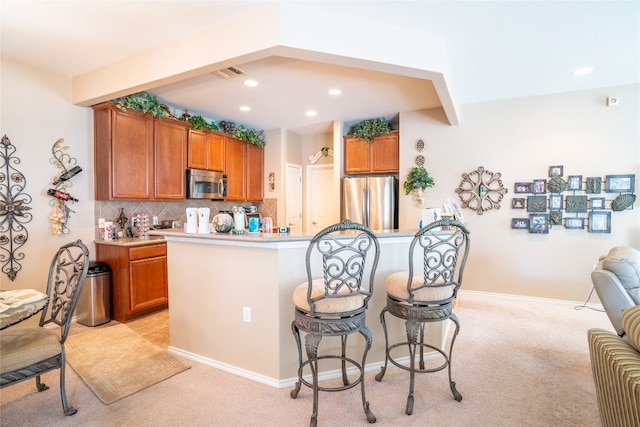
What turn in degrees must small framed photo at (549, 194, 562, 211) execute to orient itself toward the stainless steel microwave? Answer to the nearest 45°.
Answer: approximately 45° to its right

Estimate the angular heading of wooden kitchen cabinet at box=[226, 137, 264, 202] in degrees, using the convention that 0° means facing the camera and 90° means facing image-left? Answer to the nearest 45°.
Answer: approximately 315°

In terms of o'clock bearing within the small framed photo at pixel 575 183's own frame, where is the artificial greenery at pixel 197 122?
The artificial greenery is roughly at 2 o'clock from the small framed photo.

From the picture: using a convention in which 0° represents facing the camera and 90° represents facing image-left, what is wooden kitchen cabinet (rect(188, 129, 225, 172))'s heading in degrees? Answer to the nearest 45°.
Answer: approximately 315°

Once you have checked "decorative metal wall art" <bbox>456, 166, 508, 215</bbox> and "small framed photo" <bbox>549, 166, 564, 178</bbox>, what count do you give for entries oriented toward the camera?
2

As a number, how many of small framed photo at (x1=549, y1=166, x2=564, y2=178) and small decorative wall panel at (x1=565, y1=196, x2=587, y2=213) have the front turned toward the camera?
2
